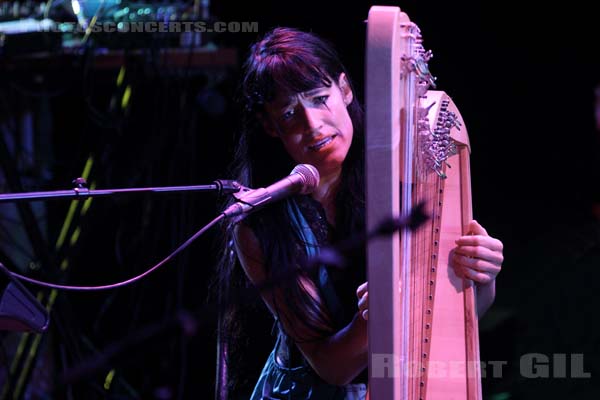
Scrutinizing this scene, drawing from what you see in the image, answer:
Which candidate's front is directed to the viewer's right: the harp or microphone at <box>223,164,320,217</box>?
the microphone

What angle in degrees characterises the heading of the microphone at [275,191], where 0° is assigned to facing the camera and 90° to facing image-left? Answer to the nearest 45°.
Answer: approximately 270°

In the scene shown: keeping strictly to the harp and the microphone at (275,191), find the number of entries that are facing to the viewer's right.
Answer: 1
